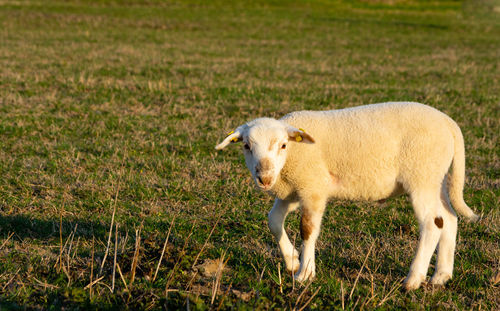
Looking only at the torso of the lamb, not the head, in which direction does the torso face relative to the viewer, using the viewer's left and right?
facing to the left of the viewer
